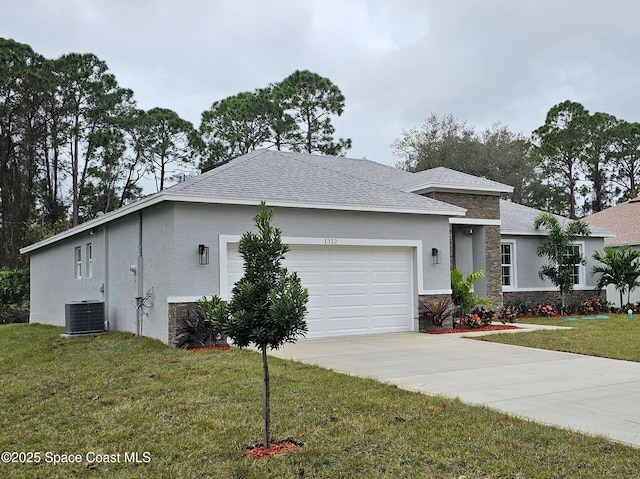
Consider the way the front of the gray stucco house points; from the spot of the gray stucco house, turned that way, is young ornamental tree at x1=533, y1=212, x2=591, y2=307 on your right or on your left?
on your left

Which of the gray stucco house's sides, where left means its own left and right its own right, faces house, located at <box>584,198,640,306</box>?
left

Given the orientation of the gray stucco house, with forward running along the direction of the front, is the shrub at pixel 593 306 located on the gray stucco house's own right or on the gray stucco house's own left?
on the gray stucco house's own left

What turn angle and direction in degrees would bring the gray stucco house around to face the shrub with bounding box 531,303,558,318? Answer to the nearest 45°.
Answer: approximately 90° to its left
